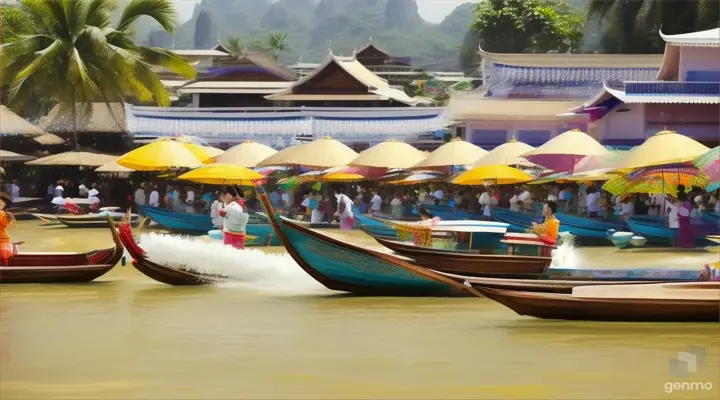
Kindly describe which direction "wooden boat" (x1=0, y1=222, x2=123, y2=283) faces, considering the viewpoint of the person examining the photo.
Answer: facing to the right of the viewer

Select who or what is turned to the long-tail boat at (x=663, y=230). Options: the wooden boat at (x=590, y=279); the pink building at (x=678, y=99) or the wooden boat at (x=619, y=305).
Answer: the pink building

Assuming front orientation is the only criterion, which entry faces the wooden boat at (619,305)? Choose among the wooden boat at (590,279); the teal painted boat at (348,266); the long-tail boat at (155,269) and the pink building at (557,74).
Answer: the pink building

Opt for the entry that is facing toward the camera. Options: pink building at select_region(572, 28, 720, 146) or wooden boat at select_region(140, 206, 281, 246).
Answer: the pink building

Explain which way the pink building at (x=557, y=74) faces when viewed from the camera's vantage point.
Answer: facing the viewer

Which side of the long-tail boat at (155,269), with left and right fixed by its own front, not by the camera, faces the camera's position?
left

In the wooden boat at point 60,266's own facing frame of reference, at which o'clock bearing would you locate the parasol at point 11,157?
The parasol is roughly at 9 o'clock from the wooden boat.

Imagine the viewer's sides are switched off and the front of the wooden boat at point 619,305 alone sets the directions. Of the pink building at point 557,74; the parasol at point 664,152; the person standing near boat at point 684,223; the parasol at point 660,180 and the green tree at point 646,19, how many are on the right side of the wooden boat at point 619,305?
5

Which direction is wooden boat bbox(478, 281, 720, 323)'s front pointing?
to the viewer's left

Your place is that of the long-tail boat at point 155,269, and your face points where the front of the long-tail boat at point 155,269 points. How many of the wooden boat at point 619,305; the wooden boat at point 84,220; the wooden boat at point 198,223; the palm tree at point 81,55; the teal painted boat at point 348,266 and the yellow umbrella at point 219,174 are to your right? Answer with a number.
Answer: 4

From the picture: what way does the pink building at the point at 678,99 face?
toward the camera

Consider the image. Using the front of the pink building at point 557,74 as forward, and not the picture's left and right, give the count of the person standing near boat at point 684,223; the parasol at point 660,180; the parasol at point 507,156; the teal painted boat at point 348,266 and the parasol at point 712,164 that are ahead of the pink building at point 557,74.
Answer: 5

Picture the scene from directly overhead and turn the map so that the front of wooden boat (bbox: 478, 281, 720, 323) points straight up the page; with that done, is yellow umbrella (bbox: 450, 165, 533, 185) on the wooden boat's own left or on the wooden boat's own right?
on the wooden boat's own right

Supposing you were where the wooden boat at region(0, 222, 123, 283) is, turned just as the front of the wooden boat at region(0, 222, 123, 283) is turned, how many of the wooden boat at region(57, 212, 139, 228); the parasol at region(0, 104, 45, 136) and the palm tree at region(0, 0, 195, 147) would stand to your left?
3

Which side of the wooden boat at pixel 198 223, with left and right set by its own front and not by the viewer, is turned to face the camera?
left

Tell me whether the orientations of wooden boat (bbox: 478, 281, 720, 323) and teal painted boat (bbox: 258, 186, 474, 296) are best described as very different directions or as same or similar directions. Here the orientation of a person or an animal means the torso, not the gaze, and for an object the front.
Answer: same or similar directions

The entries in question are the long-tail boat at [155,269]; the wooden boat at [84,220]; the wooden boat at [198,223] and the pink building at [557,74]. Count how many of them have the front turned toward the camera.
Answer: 1
